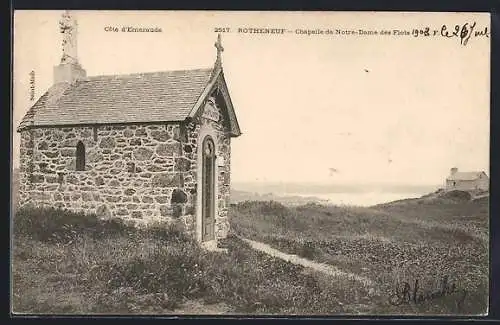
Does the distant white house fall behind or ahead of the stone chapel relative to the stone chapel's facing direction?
ahead

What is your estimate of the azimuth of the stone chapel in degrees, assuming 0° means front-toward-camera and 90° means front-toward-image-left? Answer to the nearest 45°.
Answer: approximately 315°
